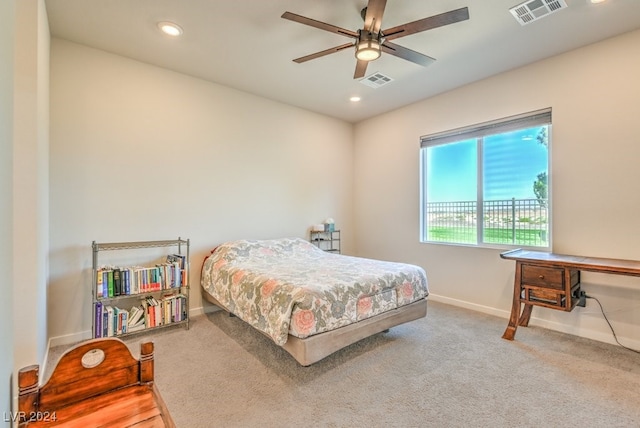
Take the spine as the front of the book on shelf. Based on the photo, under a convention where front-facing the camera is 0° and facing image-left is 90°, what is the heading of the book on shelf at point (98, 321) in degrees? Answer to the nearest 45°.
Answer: approximately 0°

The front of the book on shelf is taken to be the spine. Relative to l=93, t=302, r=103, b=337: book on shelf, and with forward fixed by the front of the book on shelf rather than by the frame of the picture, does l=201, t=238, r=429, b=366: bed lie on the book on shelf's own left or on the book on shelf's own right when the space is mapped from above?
on the book on shelf's own left

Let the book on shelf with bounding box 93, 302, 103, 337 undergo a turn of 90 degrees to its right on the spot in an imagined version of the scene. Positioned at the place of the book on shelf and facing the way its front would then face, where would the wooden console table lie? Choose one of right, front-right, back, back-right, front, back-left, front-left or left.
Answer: back-left

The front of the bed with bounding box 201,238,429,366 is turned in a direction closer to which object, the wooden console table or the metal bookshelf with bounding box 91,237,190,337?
the wooden console table

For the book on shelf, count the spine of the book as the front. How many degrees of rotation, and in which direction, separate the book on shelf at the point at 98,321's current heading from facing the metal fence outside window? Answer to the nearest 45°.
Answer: approximately 45° to its left

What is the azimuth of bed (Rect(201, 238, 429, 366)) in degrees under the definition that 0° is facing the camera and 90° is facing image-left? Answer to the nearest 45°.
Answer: approximately 315°

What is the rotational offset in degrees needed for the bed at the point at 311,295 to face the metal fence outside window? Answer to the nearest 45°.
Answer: approximately 90° to its left
